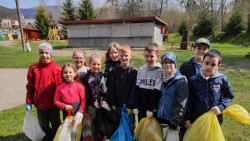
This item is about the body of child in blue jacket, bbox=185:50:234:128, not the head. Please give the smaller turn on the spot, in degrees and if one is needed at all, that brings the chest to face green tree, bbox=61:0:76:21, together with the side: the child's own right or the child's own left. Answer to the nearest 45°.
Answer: approximately 135° to the child's own right

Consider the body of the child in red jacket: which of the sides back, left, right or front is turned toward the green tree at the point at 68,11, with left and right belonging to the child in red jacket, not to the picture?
back

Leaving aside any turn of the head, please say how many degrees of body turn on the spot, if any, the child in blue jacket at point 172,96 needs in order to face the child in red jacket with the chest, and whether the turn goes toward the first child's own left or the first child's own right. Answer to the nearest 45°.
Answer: approximately 45° to the first child's own right

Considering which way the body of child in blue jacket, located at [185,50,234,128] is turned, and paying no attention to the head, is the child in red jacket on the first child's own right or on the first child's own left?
on the first child's own right

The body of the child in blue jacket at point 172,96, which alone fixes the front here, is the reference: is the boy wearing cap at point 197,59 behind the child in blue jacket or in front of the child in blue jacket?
behind

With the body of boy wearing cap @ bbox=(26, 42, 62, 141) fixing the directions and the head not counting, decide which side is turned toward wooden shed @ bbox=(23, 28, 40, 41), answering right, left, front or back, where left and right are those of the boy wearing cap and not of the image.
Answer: back

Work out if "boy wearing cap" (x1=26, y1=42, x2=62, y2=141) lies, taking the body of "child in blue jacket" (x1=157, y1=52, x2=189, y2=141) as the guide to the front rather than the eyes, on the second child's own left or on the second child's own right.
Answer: on the second child's own right

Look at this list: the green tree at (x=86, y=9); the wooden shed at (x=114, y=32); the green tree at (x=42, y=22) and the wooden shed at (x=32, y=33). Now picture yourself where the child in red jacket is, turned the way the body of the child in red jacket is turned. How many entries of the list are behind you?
4

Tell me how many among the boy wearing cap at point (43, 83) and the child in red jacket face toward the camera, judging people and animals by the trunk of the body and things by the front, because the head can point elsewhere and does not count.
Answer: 2

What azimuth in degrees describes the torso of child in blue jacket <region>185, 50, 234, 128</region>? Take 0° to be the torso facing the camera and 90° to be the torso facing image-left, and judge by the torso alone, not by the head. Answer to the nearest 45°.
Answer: approximately 0°

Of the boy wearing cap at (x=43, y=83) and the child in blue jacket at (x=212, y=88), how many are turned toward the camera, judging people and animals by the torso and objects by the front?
2
